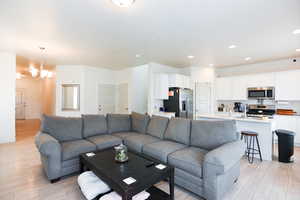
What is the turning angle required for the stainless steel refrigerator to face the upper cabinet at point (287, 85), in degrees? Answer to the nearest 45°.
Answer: approximately 45° to its left

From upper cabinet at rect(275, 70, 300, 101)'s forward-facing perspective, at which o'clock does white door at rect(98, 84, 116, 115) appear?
The white door is roughly at 2 o'clock from the upper cabinet.

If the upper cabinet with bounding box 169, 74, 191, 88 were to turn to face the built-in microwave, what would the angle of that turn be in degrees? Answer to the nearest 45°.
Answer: approximately 45° to its left

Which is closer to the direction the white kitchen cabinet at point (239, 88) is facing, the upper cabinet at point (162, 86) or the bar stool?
the bar stool

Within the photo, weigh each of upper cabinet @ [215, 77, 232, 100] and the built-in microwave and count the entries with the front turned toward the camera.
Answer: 2

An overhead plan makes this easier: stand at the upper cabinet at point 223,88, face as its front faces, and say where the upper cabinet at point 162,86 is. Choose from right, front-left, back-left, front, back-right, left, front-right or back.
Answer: front-right

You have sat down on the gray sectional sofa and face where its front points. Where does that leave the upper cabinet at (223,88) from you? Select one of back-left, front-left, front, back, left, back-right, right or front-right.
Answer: back-left

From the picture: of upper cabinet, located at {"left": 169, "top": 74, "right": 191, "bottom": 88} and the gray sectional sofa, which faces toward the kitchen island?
the upper cabinet

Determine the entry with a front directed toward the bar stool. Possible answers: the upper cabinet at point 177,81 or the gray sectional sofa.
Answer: the upper cabinet

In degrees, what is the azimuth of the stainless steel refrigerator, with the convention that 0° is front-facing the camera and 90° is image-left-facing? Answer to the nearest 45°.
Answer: approximately 315°
